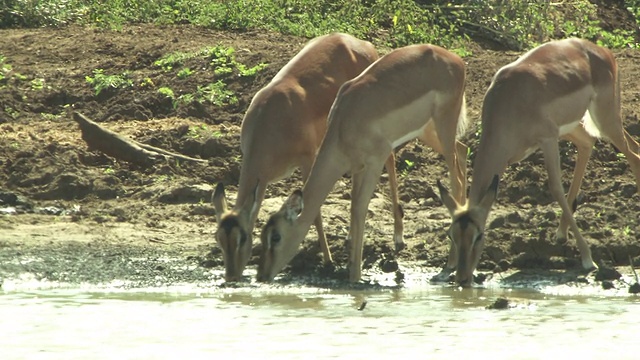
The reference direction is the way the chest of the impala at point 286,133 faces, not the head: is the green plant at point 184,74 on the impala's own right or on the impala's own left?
on the impala's own right

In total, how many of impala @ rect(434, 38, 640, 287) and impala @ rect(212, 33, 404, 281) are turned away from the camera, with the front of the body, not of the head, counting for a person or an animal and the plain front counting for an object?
0

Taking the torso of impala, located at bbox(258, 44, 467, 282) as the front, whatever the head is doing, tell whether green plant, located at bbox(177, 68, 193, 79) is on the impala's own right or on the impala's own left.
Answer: on the impala's own right

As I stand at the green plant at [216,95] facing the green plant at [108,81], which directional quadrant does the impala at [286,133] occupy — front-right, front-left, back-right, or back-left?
back-left

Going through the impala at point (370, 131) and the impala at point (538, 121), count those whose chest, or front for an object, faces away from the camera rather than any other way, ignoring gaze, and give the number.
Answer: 0

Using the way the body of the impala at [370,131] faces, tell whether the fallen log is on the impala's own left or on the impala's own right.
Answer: on the impala's own right

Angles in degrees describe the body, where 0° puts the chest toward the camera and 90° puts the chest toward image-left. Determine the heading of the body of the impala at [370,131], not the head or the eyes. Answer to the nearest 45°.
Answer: approximately 45°

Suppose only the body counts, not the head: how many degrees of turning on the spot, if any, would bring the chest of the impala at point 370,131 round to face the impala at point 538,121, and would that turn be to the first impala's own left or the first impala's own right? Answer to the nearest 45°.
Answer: approximately 135° to the first impala's own left

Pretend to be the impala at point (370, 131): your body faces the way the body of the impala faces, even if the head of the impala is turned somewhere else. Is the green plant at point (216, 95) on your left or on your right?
on your right
